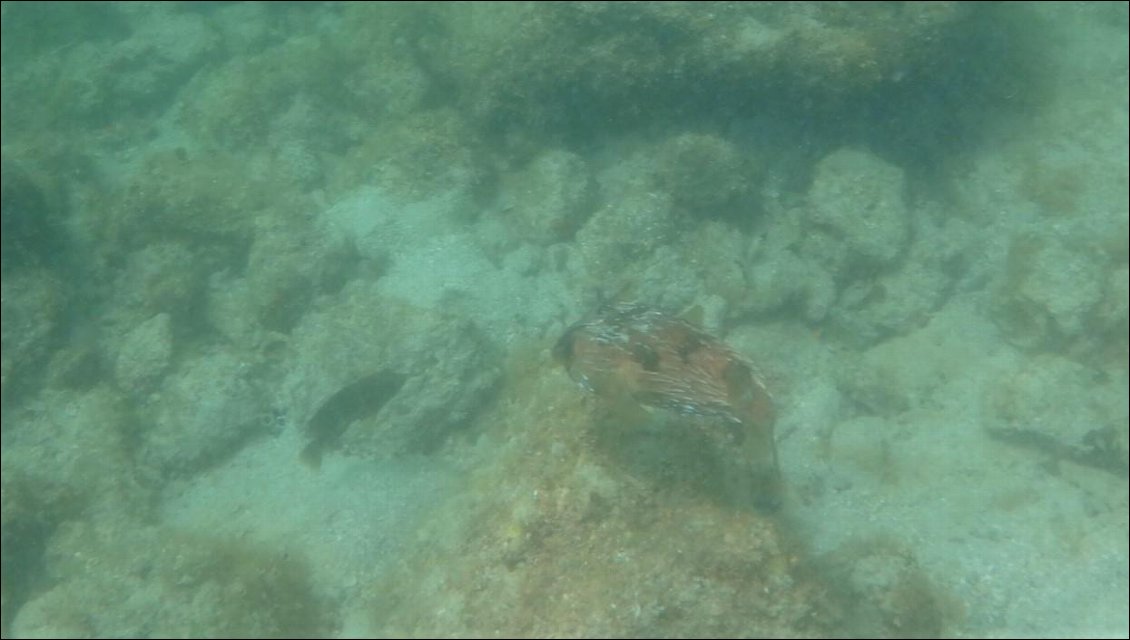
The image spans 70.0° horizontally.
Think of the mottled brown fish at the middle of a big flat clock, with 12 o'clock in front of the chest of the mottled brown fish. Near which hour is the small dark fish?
The small dark fish is roughly at 12 o'clock from the mottled brown fish.

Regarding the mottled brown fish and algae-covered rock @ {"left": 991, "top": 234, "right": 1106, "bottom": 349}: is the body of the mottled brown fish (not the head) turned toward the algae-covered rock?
no

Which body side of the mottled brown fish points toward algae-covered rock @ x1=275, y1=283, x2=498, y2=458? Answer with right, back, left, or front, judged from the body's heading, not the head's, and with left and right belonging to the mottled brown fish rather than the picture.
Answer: front

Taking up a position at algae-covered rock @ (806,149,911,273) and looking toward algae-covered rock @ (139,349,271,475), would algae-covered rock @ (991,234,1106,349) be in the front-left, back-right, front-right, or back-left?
back-left

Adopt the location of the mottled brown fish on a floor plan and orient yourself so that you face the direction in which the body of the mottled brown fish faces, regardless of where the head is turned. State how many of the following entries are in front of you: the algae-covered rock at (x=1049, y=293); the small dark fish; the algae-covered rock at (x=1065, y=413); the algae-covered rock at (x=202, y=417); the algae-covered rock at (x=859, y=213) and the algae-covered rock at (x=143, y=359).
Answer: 3

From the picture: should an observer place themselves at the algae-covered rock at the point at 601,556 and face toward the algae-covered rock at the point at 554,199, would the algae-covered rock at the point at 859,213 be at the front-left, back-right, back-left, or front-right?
front-right

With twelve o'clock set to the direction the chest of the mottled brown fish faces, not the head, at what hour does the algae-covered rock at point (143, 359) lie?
The algae-covered rock is roughly at 12 o'clock from the mottled brown fish.

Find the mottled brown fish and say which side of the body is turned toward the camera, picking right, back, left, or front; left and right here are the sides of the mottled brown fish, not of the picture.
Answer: left

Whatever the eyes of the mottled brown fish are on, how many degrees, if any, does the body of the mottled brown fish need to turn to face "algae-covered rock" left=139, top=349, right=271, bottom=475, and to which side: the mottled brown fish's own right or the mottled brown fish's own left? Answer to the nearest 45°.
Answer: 0° — it already faces it

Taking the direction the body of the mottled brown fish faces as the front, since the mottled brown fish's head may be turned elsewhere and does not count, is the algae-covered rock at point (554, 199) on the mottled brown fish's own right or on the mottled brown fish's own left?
on the mottled brown fish's own right

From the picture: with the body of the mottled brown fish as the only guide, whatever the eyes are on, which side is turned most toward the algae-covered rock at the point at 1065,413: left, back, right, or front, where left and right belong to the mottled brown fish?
back

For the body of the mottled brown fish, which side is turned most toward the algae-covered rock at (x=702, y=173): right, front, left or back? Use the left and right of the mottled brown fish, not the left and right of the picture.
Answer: right

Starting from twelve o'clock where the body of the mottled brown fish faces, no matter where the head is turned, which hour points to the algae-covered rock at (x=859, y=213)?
The algae-covered rock is roughly at 4 o'clock from the mottled brown fish.
